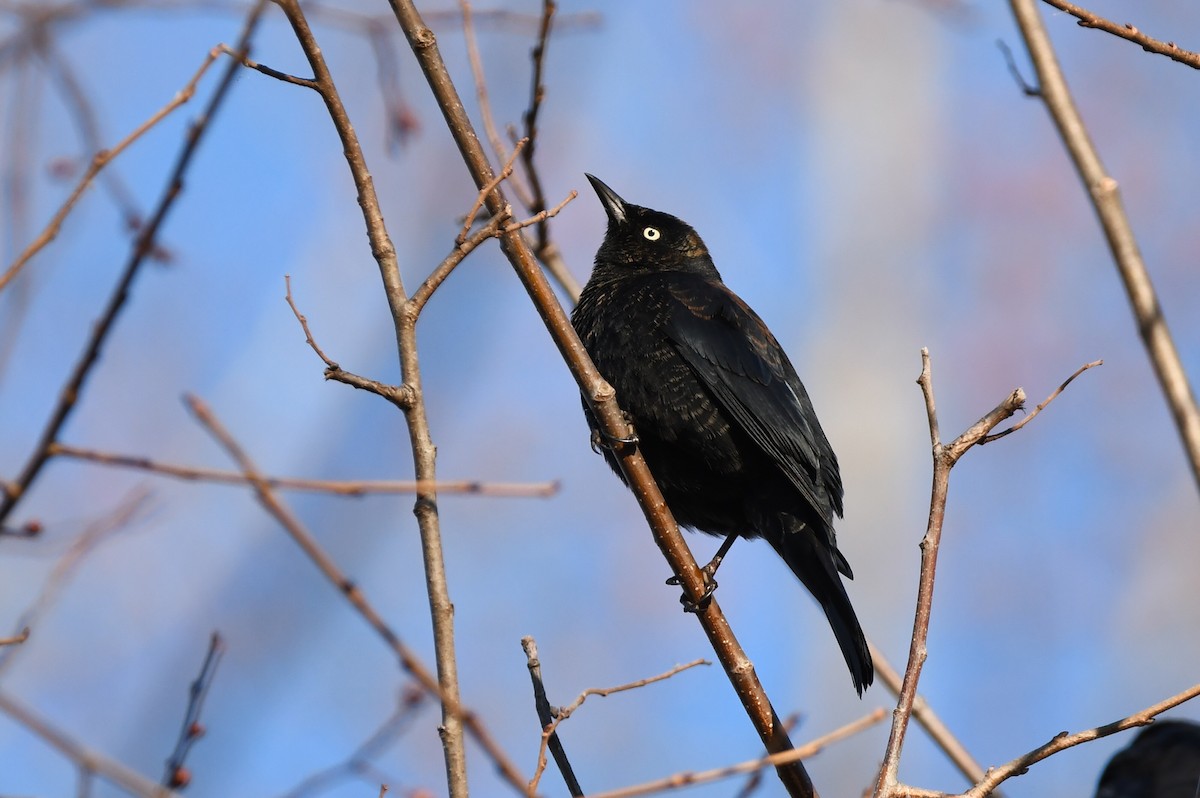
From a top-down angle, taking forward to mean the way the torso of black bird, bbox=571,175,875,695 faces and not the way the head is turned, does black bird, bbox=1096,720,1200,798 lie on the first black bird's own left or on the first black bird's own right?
on the first black bird's own left

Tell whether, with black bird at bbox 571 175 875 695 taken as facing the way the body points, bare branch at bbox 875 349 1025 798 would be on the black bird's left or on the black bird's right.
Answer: on the black bird's left

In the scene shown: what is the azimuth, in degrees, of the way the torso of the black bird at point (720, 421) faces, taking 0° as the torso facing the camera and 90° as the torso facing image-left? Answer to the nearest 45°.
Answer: approximately 90°
